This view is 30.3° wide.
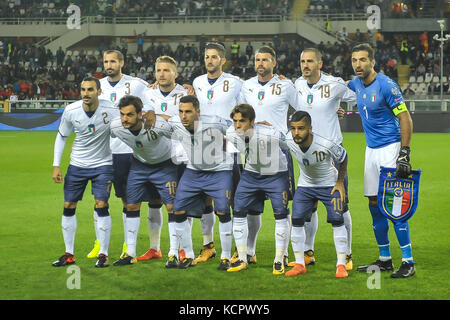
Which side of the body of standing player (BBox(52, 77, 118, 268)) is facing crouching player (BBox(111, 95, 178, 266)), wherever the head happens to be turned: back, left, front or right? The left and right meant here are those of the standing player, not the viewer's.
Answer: left

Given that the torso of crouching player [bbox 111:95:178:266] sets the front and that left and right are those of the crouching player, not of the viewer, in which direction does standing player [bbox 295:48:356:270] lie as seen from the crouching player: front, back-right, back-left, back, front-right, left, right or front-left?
back-left

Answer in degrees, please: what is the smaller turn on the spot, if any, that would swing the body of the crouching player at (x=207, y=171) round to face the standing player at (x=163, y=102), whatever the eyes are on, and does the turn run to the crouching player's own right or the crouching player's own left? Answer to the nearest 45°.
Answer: approximately 90° to the crouching player's own right

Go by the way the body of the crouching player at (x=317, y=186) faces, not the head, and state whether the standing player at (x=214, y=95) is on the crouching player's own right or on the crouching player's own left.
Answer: on the crouching player's own right

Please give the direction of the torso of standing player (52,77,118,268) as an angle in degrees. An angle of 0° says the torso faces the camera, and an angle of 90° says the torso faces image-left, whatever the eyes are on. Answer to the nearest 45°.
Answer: approximately 0°

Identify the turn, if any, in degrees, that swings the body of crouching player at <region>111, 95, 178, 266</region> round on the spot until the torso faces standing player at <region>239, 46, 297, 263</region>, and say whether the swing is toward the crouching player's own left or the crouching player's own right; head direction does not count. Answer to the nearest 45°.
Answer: approximately 135° to the crouching player's own left

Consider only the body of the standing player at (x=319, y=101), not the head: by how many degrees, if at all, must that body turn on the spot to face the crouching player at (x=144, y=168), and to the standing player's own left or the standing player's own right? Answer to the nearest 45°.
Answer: approximately 45° to the standing player's own right

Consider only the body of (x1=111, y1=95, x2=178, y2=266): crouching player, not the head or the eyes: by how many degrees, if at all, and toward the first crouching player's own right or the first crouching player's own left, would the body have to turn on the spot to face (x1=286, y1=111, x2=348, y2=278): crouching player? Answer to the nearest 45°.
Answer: approximately 90° to the first crouching player's own left

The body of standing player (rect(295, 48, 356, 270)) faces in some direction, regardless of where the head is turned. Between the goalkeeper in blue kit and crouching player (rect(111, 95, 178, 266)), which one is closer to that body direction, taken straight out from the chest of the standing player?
the crouching player

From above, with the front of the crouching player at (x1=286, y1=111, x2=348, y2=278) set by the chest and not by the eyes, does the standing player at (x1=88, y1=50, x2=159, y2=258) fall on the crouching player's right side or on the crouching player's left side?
on the crouching player's right side

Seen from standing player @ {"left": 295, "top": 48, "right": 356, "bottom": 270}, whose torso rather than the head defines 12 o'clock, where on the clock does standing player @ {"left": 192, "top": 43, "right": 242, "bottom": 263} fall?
standing player @ {"left": 192, "top": 43, "right": 242, "bottom": 263} is roughly at 2 o'clock from standing player @ {"left": 295, "top": 48, "right": 356, "bottom": 270}.

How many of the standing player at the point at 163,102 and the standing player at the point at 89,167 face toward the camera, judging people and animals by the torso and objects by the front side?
2
